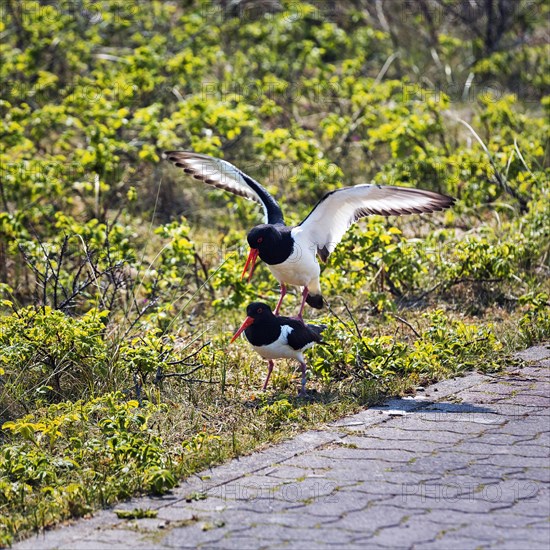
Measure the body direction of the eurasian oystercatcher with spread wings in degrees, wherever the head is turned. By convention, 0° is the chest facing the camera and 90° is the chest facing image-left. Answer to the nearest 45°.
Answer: approximately 45°
